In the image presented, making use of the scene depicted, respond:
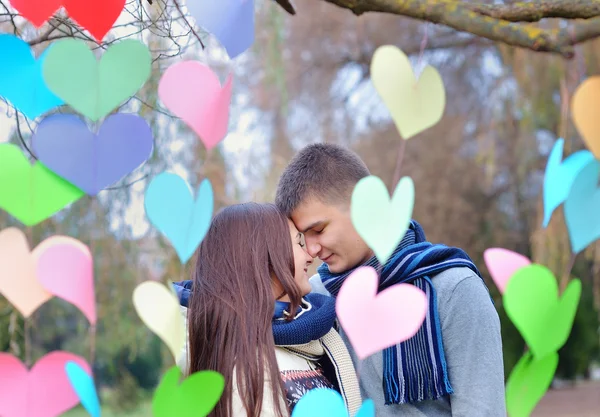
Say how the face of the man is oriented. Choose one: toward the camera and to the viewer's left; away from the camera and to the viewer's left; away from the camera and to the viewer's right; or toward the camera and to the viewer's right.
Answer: toward the camera and to the viewer's left

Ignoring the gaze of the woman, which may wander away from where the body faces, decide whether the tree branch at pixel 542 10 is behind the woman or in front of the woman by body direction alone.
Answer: in front

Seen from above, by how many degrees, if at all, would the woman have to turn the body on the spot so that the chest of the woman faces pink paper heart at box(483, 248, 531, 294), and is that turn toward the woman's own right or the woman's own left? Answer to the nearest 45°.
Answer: approximately 45° to the woman's own right

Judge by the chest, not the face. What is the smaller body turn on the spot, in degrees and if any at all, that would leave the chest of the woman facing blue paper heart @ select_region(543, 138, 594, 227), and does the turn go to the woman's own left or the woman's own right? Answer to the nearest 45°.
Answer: approximately 45° to the woman's own right

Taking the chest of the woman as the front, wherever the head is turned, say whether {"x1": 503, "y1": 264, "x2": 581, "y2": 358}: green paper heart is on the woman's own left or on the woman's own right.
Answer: on the woman's own right

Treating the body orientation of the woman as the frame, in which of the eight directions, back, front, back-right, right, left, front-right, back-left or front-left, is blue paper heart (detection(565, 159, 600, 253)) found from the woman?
front-right

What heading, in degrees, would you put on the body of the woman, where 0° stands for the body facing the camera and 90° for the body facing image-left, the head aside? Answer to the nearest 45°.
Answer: approximately 270°

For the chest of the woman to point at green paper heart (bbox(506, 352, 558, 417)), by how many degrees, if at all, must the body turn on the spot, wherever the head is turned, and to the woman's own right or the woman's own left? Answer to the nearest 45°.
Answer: approximately 45° to the woman's own right
